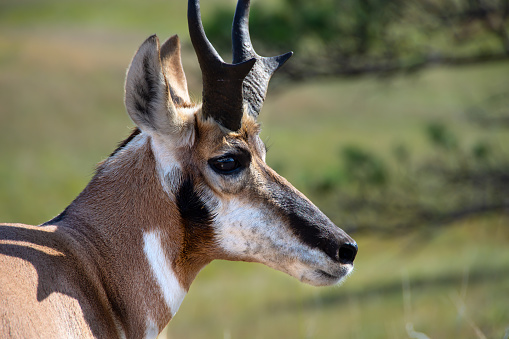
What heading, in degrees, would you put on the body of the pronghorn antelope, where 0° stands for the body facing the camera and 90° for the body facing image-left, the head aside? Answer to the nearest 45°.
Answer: approximately 270°
